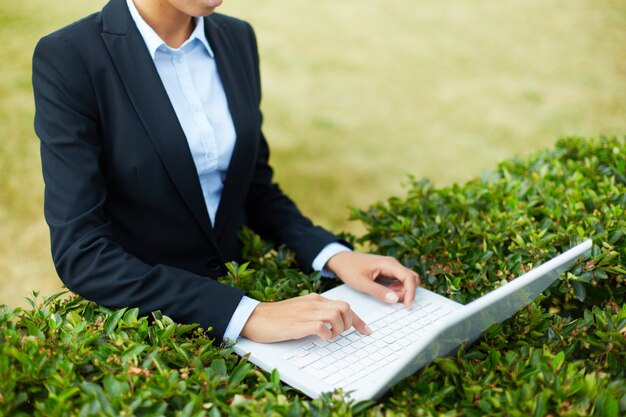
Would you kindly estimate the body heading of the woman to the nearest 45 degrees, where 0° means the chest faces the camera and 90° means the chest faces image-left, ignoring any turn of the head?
approximately 315°

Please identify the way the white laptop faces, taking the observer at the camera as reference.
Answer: facing away from the viewer and to the left of the viewer

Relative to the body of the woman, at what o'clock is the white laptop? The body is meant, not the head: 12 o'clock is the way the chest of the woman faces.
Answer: The white laptop is roughly at 12 o'clock from the woman.

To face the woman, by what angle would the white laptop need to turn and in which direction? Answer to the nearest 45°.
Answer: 0° — it already faces them

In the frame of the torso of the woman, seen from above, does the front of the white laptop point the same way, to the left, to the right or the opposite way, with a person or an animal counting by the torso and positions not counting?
the opposite way
